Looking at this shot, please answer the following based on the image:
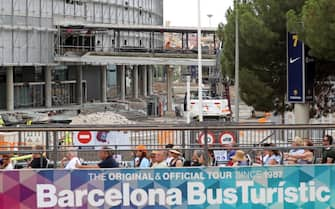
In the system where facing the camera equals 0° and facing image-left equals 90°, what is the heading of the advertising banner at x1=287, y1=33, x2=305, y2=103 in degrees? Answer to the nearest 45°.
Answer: approximately 0°

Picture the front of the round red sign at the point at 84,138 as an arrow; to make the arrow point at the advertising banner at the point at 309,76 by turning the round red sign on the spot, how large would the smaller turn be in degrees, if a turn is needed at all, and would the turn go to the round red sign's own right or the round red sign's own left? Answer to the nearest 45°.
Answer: approximately 135° to the round red sign's own left

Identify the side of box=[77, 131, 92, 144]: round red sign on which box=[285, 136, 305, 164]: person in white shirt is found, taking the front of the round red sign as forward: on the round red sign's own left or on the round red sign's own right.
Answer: on the round red sign's own left

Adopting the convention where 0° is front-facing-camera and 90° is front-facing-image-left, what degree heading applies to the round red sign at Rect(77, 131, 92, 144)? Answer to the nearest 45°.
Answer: approximately 0°

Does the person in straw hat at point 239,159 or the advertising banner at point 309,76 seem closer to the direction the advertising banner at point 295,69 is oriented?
the person in straw hat

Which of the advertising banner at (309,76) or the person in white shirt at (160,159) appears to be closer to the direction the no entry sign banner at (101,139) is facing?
the person in white shirt

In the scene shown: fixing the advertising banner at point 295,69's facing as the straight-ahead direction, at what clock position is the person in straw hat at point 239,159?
The person in straw hat is roughly at 12 o'clock from the advertising banner.

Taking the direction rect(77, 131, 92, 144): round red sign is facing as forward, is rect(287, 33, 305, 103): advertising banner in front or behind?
behind
